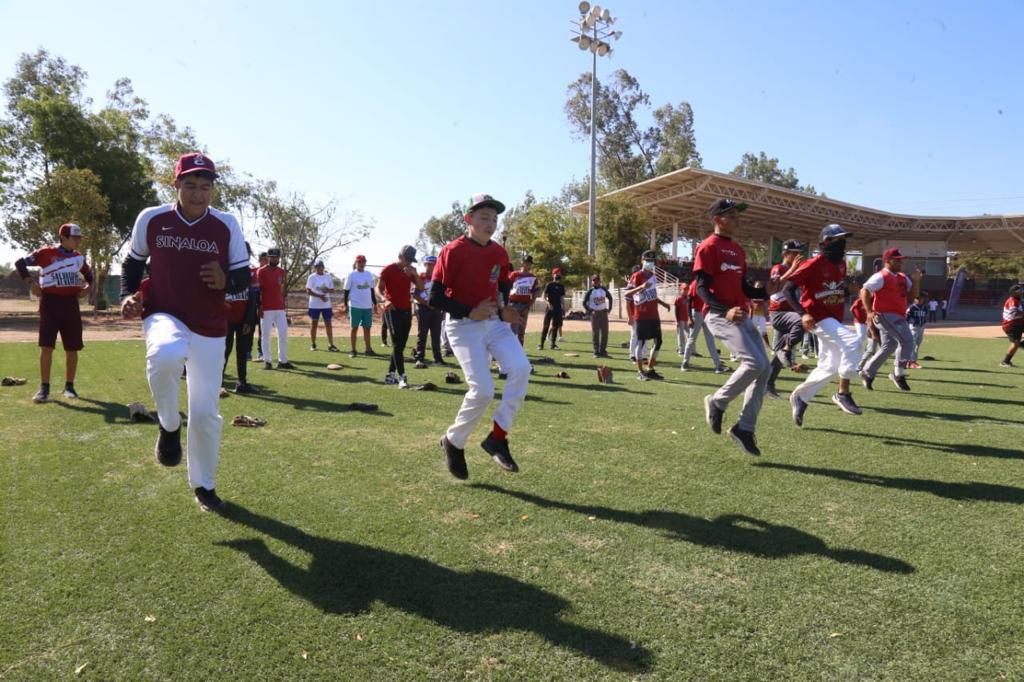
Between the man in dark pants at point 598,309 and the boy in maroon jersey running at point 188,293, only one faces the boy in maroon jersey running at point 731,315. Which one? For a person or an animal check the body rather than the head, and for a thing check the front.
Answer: the man in dark pants

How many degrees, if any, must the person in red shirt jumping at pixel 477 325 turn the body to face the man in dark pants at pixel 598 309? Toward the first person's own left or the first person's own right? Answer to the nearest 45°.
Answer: approximately 135° to the first person's own left

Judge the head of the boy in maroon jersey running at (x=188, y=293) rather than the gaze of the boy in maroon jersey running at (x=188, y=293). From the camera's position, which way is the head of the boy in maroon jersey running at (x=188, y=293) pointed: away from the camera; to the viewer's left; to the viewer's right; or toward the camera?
toward the camera

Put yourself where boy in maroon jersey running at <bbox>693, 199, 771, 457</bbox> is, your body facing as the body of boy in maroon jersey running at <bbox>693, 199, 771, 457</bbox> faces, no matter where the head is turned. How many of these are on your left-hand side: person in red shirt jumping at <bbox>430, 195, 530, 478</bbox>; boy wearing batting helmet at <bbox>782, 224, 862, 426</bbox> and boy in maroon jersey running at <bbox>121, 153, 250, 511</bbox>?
1

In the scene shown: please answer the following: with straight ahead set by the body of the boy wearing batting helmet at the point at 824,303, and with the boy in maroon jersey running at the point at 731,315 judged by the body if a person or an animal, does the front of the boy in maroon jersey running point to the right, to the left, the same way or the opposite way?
the same way

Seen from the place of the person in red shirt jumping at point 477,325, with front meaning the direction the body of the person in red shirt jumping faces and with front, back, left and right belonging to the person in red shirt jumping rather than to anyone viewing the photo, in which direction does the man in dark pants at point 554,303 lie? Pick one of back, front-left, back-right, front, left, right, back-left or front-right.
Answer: back-left

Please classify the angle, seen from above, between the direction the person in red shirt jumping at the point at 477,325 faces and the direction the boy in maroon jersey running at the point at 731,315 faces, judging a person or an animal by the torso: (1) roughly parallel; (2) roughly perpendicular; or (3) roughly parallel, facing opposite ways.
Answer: roughly parallel

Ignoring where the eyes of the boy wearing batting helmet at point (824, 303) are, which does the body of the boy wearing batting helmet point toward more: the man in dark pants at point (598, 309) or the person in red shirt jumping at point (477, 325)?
the person in red shirt jumping

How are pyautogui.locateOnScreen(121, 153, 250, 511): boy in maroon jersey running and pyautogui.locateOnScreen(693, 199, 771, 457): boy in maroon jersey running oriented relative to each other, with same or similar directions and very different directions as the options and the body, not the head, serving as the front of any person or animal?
same or similar directions

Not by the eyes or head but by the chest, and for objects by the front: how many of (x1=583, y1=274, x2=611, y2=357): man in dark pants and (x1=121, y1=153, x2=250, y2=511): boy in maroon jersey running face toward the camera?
2

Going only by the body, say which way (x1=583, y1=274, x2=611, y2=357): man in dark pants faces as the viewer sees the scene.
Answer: toward the camera

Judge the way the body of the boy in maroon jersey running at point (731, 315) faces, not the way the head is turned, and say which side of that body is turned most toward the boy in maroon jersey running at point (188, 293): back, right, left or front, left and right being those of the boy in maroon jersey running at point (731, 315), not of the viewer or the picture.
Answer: right

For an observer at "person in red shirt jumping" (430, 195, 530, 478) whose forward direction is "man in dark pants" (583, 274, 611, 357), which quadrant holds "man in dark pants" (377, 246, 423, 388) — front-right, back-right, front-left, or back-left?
front-left
